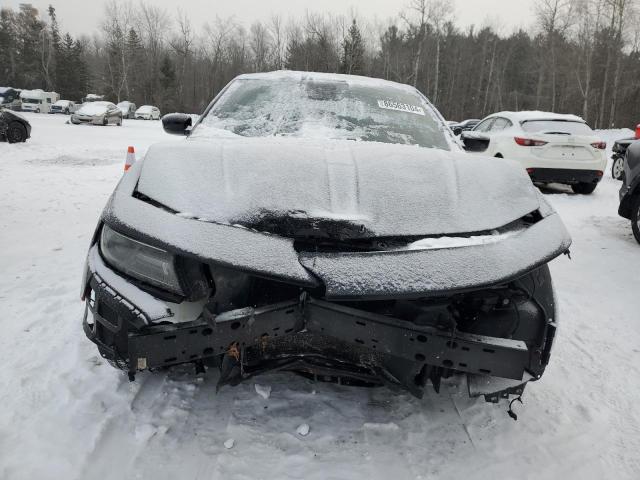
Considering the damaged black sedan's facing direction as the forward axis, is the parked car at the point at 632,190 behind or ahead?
behind

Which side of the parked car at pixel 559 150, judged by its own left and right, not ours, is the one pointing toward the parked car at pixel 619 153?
right

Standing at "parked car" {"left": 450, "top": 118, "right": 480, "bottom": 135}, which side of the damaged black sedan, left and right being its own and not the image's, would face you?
back

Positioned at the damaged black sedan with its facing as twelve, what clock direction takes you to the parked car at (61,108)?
The parked car is roughly at 5 o'clock from the damaged black sedan.

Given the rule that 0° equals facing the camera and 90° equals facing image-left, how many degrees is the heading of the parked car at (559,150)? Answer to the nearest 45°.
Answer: approximately 135°

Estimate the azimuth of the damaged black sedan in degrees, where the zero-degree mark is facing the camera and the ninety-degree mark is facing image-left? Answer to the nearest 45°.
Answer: approximately 0°

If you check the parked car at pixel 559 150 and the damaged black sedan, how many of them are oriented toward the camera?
1

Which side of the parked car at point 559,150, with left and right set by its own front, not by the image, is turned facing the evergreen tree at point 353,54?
front

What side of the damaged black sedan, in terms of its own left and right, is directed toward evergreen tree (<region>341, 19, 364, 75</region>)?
back
